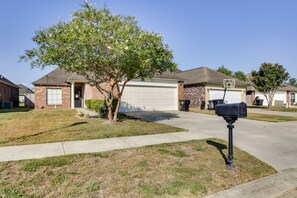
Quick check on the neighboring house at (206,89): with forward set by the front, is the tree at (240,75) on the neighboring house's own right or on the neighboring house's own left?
on the neighboring house's own left

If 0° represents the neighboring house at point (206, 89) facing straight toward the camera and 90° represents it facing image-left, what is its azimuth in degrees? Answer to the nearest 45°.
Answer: approximately 315°

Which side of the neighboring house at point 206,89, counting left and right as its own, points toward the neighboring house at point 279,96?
left

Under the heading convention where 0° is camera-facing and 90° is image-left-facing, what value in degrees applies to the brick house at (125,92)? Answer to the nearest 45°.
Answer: approximately 0°

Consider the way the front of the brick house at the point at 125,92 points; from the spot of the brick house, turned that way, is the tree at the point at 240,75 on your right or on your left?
on your left

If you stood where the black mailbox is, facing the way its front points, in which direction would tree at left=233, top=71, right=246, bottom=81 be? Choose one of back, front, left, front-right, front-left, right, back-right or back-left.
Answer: back-left

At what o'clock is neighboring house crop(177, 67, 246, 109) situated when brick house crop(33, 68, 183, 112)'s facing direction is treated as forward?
The neighboring house is roughly at 9 o'clock from the brick house.

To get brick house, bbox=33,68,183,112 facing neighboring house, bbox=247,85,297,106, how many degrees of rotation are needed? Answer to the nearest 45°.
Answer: approximately 90° to its left
